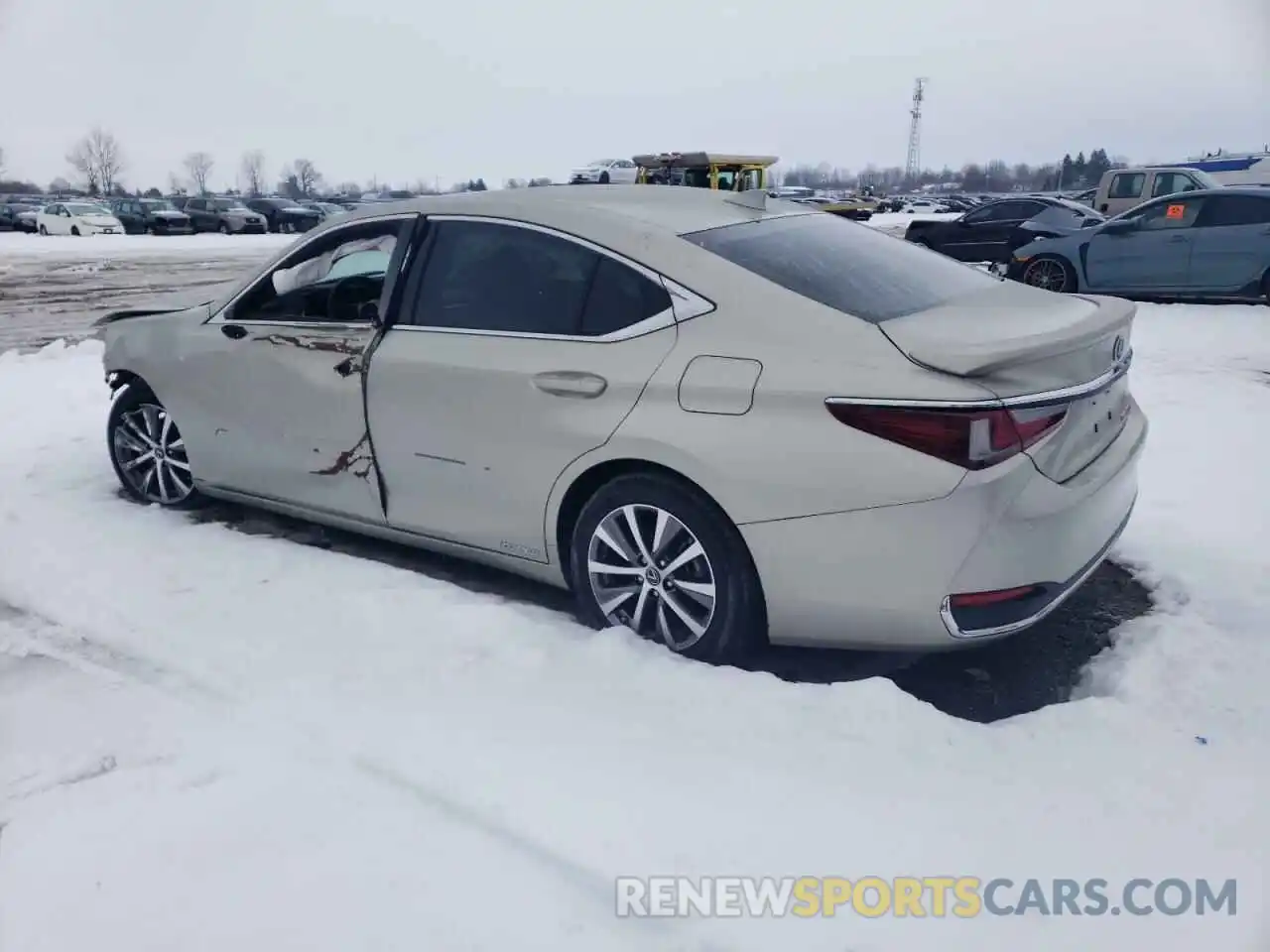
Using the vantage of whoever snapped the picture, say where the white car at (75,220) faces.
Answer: facing the viewer and to the right of the viewer

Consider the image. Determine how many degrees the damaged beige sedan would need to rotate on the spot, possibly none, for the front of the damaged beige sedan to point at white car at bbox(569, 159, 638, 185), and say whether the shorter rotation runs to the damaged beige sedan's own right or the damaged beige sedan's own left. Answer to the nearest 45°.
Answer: approximately 45° to the damaged beige sedan's own right

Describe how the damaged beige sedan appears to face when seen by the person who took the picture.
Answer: facing away from the viewer and to the left of the viewer

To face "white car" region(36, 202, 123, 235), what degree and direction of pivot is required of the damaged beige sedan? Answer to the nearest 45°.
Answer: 0° — it already faces it

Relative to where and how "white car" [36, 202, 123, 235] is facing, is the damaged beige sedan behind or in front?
in front
